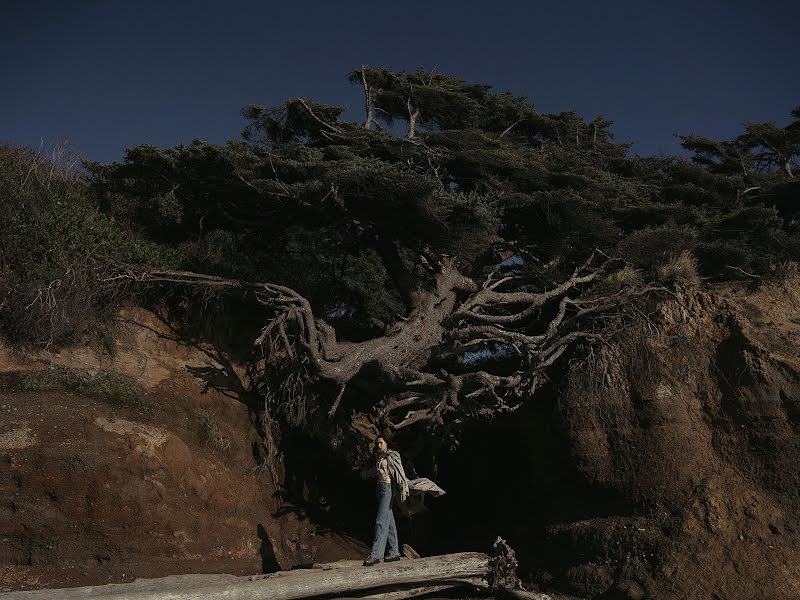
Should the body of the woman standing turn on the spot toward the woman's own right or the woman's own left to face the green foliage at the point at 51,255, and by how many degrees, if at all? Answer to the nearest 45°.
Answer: approximately 45° to the woman's own right

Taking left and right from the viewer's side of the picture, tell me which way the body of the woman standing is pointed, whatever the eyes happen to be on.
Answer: facing the viewer and to the left of the viewer

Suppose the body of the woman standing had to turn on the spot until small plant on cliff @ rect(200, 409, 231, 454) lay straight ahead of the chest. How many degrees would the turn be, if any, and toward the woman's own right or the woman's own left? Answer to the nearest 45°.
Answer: approximately 90° to the woman's own right

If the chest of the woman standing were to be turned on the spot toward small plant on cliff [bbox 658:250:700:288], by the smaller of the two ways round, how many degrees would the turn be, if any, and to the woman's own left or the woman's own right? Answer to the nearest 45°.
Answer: approximately 180°
